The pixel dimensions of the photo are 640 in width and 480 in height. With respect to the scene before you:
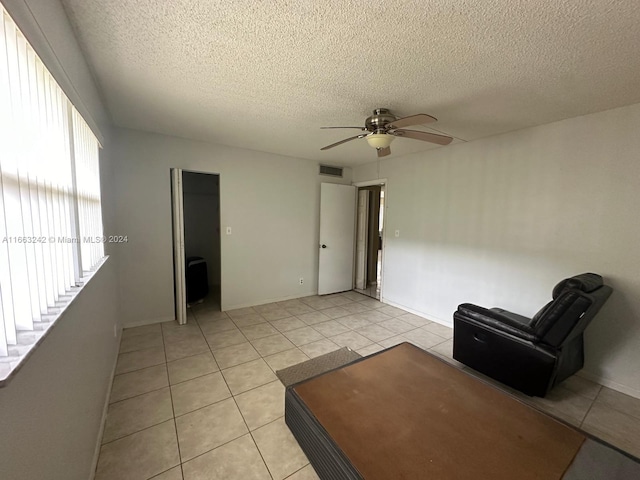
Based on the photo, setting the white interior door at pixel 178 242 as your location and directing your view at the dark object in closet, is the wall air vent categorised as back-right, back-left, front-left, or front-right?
front-right

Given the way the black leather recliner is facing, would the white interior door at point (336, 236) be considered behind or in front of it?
in front

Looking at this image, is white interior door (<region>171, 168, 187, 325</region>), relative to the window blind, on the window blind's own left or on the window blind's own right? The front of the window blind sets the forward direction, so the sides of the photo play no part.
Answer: on the window blind's own left

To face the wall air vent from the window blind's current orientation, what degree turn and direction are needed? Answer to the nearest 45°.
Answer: approximately 45° to its left

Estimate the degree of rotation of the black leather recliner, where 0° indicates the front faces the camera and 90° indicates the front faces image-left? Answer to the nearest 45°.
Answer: approximately 135°

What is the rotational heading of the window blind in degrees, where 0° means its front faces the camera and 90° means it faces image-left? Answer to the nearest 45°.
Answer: approximately 270°

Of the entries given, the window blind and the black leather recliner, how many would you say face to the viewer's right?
1

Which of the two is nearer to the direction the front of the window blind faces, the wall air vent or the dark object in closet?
the wall air vent

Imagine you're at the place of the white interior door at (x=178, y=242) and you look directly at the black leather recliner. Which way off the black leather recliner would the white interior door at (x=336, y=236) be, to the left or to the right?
left

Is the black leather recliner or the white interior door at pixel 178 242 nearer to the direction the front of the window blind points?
the black leather recliner

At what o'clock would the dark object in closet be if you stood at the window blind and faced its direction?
The dark object in closet is roughly at 10 o'clock from the window blind.

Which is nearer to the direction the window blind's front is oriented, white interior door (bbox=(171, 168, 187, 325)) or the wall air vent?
the wall air vent

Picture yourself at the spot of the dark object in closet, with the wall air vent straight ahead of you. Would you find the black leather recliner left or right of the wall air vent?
right

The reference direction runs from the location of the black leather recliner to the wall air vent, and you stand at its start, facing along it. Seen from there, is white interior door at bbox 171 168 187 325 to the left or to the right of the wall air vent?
left
